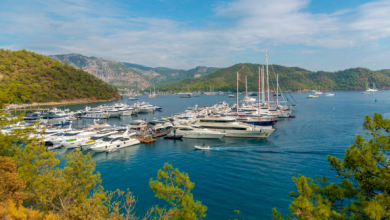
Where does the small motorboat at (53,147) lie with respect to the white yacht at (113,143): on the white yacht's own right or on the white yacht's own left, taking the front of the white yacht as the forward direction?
on the white yacht's own right

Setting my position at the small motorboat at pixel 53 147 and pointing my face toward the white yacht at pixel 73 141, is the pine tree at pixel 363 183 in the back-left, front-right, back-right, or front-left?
front-right

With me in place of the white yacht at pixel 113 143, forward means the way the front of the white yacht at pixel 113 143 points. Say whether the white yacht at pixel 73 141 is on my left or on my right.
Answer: on my right
